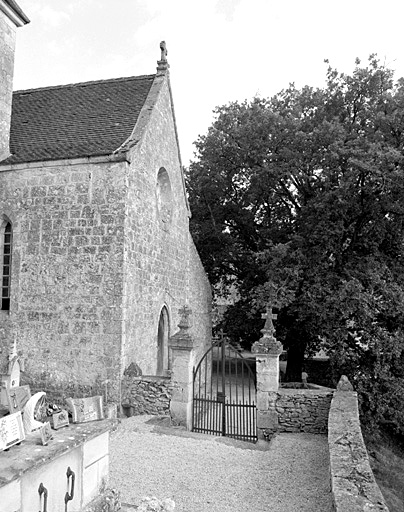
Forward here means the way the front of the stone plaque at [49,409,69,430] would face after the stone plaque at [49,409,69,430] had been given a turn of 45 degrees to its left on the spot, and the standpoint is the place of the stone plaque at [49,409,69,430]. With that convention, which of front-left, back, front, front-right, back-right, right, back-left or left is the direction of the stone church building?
left

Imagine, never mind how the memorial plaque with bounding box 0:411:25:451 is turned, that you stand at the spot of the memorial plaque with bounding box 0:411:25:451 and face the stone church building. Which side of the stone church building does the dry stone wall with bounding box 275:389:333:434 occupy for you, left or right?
right

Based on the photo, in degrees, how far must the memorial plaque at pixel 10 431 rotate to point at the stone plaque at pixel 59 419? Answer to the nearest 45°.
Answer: approximately 90° to its left

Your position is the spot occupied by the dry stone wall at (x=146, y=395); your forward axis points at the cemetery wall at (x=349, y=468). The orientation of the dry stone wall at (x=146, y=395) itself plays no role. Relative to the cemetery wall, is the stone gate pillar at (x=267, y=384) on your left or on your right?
left

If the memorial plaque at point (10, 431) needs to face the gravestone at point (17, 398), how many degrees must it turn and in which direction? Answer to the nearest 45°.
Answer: approximately 135° to its left

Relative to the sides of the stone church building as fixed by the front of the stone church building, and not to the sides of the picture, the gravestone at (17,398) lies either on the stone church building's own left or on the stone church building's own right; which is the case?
on the stone church building's own right

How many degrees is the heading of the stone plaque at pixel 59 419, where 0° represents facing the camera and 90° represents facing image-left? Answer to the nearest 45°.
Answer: approximately 315°

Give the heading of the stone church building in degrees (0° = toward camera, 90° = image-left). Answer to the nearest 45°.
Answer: approximately 315°
